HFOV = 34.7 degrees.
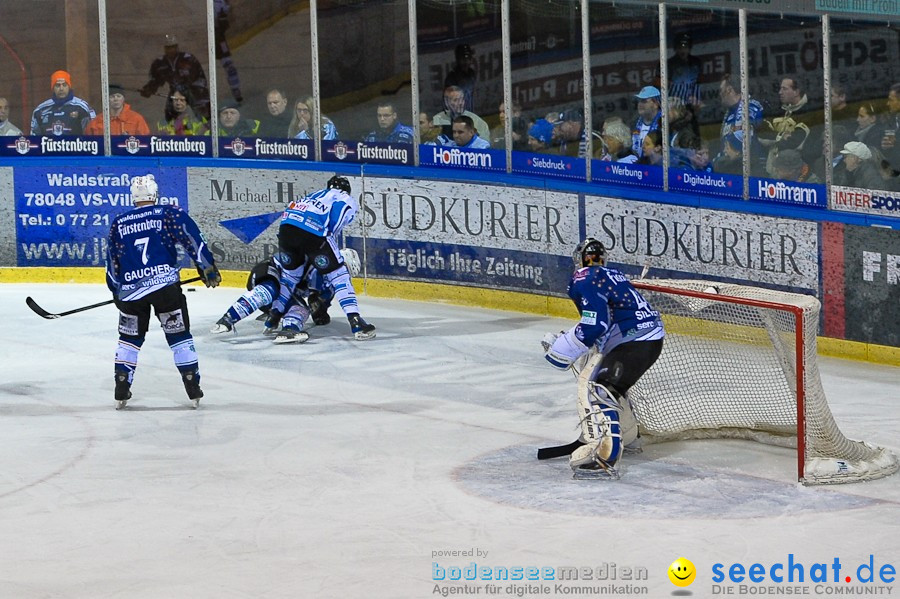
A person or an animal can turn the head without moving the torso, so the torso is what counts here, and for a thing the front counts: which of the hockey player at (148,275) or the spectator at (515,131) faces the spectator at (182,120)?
the hockey player

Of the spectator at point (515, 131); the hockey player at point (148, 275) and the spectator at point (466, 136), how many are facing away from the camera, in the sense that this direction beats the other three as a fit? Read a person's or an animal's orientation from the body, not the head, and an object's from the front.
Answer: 1

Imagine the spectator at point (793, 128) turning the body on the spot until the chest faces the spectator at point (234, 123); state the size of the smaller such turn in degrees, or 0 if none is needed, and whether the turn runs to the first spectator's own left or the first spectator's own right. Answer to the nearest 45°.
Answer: approximately 45° to the first spectator's own right

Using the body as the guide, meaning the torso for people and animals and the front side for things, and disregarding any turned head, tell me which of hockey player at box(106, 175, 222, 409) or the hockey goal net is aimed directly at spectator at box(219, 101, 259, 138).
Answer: the hockey player

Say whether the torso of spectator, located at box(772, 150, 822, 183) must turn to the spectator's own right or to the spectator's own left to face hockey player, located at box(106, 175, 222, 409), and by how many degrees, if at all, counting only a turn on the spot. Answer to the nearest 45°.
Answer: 0° — they already face them

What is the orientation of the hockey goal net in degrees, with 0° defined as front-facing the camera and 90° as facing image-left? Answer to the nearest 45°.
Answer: approximately 45°

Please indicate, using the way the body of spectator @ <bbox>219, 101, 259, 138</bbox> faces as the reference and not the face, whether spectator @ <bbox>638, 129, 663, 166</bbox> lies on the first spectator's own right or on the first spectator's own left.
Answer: on the first spectator's own left

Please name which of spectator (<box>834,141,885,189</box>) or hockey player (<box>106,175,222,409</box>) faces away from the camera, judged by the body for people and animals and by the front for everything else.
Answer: the hockey player

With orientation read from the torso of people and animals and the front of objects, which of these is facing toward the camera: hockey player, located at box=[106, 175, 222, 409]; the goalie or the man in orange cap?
the man in orange cap

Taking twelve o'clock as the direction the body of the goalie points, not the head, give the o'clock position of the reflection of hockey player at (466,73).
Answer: The reflection of hockey player is roughly at 1 o'clock from the goalie.

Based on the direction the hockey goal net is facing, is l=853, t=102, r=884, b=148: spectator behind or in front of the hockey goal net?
behind

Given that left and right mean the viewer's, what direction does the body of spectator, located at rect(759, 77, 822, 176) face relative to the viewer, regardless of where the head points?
facing the viewer and to the left of the viewer

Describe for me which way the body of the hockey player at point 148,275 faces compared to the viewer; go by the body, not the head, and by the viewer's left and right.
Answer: facing away from the viewer
